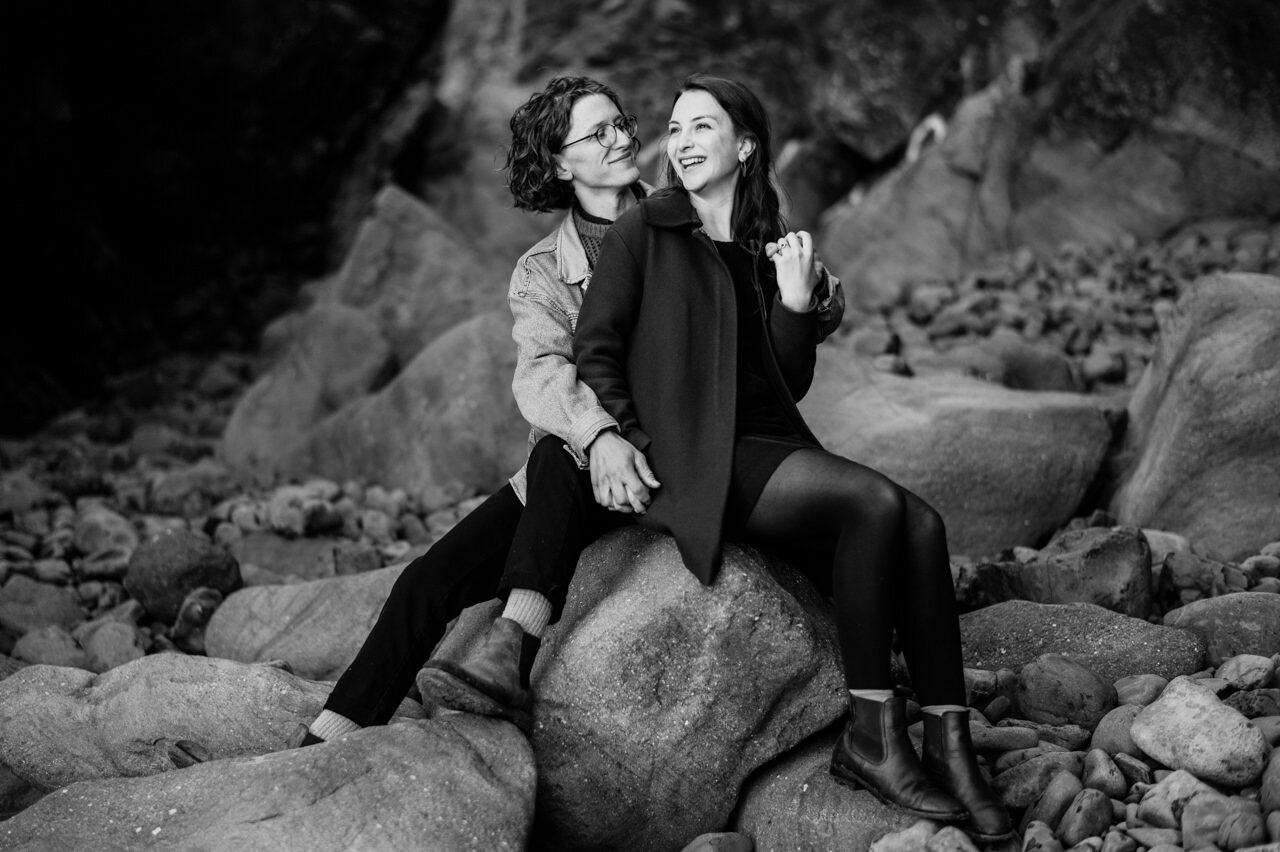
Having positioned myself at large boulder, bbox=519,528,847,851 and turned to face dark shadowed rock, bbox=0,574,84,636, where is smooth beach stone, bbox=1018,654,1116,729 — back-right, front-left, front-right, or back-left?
back-right

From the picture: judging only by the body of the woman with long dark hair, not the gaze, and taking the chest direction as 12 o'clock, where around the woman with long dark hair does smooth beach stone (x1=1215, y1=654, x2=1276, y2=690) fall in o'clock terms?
The smooth beach stone is roughly at 10 o'clock from the woman with long dark hair.

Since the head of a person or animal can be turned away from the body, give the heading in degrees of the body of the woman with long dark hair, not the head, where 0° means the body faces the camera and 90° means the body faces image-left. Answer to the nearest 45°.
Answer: approximately 315°

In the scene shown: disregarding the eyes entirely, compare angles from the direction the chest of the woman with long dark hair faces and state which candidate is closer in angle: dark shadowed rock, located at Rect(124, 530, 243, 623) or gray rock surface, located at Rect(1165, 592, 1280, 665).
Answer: the gray rock surface

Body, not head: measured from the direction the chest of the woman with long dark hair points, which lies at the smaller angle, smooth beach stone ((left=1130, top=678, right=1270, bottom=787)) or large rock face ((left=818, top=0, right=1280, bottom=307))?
the smooth beach stone
